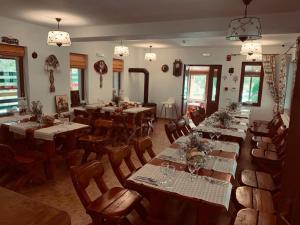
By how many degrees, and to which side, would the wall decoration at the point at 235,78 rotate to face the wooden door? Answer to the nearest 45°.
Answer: approximately 90° to its right

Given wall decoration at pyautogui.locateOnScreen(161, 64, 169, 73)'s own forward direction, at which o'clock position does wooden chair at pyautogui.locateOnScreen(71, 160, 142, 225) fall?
The wooden chair is roughly at 12 o'clock from the wall decoration.

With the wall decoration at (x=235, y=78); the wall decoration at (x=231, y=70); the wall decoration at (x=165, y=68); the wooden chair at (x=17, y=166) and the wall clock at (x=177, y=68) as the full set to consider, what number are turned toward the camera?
4

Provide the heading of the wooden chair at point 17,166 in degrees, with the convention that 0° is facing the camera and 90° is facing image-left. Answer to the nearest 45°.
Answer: approximately 225°

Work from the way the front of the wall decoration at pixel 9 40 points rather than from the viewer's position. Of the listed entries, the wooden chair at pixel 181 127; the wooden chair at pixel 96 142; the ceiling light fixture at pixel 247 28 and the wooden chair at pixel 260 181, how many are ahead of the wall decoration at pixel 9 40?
4

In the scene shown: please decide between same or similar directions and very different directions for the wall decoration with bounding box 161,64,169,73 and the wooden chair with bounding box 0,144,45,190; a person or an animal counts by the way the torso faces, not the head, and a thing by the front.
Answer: very different directions

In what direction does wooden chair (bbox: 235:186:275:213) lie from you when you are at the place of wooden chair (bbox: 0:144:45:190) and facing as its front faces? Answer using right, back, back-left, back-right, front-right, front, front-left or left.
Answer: right

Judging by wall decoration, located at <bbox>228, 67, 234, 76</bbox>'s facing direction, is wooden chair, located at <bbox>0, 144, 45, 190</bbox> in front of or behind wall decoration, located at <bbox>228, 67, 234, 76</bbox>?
in front

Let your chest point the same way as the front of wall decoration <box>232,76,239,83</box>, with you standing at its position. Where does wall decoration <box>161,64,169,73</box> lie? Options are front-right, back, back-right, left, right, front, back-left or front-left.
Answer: right

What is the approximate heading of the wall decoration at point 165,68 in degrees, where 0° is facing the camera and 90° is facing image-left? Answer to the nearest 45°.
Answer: approximately 0°
